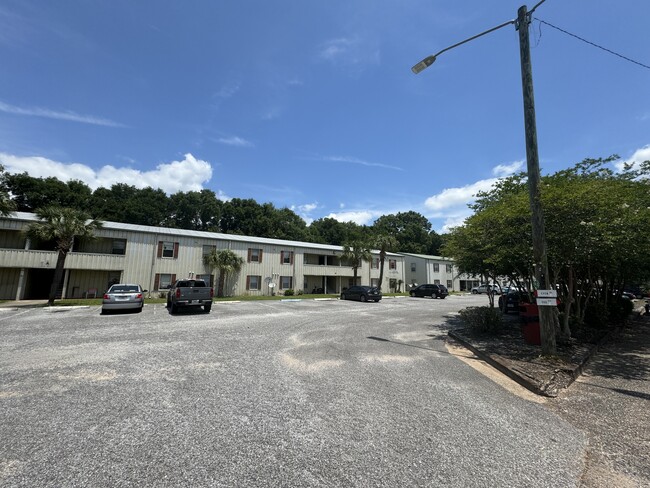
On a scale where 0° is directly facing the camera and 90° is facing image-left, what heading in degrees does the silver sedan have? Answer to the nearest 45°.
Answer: approximately 180°

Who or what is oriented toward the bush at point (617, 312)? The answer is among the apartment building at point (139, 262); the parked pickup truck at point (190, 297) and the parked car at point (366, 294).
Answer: the apartment building

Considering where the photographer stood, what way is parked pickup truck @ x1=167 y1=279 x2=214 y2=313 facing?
facing away from the viewer

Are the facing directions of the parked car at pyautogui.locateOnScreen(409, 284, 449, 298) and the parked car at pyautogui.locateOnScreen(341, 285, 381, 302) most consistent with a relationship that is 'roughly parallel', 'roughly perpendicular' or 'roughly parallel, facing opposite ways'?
roughly parallel

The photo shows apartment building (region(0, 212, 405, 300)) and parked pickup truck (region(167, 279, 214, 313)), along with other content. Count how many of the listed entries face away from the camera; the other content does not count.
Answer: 1

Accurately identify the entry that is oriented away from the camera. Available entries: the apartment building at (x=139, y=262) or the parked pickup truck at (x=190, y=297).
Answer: the parked pickup truck

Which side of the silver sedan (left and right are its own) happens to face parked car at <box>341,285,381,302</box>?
right

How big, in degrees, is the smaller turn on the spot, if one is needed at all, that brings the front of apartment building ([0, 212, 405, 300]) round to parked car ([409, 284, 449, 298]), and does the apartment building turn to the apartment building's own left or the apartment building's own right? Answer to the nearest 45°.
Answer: approximately 45° to the apartment building's own left

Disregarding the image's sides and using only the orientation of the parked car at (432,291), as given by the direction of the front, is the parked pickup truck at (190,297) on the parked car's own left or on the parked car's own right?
on the parked car's own left

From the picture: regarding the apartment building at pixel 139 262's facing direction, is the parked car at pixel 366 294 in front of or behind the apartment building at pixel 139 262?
in front

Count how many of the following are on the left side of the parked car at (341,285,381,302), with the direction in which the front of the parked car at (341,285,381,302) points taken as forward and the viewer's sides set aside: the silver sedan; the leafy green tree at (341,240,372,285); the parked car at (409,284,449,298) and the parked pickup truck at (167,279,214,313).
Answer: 2

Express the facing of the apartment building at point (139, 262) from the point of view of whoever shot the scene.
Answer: facing the viewer and to the right of the viewer

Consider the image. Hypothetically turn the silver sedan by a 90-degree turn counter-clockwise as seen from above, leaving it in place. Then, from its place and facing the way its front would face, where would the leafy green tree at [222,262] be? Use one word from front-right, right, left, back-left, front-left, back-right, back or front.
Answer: back-right

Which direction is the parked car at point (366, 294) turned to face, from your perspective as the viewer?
facing away from the viewer and to the left of the viewer

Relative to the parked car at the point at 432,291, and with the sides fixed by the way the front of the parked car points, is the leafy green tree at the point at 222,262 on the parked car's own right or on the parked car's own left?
on the parked car's own left

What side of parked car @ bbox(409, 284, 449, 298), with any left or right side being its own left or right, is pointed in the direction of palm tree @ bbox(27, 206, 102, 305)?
left

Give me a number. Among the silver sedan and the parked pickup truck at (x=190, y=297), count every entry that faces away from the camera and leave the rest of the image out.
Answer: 2

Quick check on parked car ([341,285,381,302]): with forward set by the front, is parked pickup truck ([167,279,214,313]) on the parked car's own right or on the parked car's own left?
on the parked car's own left

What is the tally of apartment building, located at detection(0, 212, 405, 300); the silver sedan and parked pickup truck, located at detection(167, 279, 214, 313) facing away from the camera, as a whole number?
2

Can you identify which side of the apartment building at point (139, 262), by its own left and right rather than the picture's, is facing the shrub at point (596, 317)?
front
